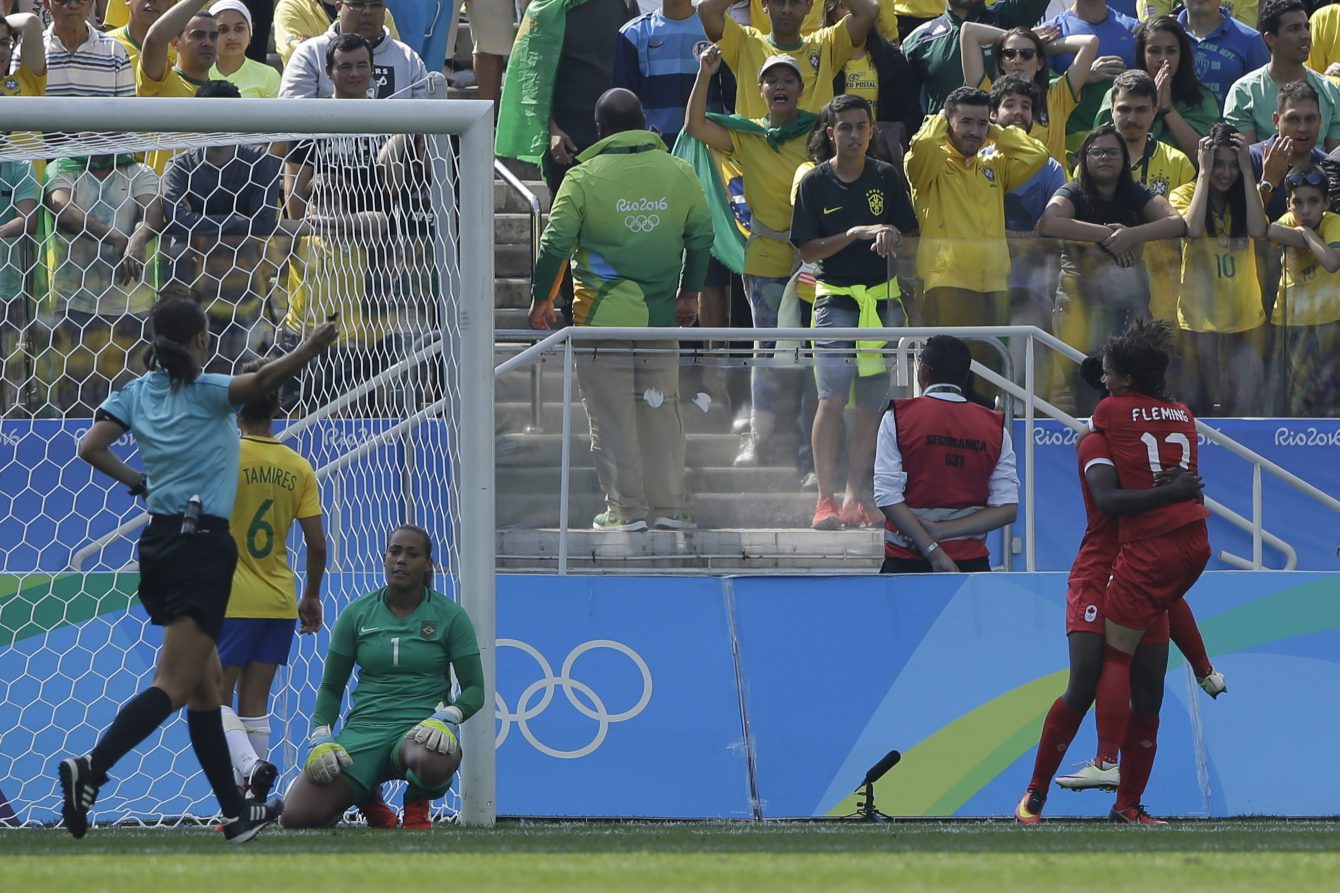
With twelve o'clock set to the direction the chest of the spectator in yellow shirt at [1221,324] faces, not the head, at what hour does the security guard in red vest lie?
The security guard in red vest is roughly at 1 o'clock from the spectator in yellow shirt.

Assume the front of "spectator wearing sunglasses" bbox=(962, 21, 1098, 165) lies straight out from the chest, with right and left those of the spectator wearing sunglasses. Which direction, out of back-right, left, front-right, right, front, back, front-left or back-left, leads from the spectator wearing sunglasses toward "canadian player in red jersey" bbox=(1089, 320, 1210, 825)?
front

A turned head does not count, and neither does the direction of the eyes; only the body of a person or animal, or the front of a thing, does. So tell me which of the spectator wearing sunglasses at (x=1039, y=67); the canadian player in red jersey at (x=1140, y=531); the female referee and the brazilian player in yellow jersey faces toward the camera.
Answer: the spectator wearing sunglasses

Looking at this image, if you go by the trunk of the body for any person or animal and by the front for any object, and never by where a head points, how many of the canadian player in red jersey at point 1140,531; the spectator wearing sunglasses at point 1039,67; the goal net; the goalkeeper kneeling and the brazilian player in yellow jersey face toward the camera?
3

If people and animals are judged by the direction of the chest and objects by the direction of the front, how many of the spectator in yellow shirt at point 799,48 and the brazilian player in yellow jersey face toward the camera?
1

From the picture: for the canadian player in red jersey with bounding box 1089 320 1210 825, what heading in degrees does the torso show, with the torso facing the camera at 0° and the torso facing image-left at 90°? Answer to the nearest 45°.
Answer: approximately 135°

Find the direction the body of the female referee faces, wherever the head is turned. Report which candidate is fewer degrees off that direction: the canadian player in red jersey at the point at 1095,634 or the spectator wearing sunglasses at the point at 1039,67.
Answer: the spectator wearing sunglasses

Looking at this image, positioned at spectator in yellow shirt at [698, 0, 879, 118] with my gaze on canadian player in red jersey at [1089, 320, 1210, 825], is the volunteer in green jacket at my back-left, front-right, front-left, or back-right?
front-right

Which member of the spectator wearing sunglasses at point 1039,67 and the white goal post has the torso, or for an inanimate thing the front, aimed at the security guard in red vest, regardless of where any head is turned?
the spectator wearing sunglasses

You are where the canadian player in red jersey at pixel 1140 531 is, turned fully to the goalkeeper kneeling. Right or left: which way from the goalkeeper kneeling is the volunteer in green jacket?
right
